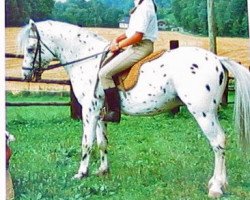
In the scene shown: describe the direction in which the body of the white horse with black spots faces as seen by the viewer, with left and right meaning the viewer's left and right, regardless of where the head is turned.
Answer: facing to the left of the viewer

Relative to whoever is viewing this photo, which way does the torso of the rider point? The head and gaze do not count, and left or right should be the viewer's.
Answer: facing to the left of the viewer
